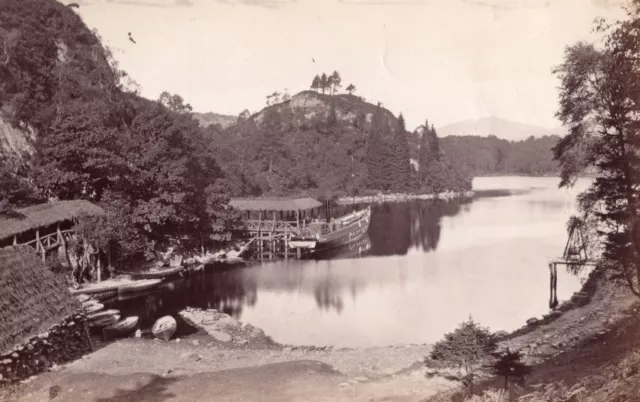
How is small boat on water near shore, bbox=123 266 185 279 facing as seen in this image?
to the viewer's right

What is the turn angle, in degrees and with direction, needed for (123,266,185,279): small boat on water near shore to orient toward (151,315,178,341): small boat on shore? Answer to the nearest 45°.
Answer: approximately 90° to its right

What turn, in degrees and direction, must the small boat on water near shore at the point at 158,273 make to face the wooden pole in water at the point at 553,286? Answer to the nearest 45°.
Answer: approximately 45° to its right

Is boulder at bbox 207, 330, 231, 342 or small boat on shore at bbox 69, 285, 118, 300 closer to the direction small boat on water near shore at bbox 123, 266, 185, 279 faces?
the boulder

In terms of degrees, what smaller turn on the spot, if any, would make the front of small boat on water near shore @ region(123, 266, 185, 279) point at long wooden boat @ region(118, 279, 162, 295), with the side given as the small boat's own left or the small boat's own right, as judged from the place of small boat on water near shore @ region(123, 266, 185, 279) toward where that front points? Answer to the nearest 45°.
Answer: approximately 90° to the small boat's own right

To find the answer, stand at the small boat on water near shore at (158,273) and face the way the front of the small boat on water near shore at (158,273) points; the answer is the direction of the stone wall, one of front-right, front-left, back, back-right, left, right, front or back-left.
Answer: right
